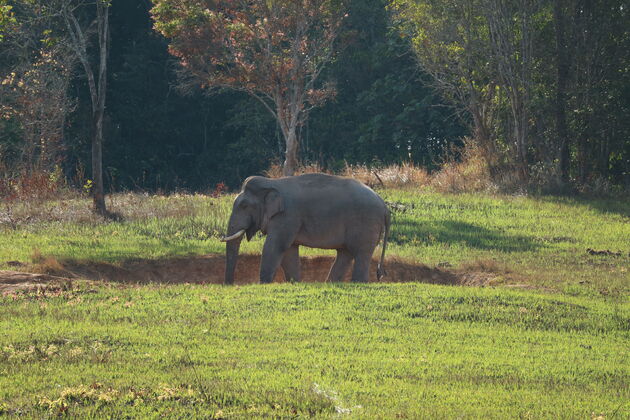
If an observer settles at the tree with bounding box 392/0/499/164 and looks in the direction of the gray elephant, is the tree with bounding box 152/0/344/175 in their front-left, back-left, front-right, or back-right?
front-right

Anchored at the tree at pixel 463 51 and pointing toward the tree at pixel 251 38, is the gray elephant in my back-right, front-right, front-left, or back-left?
front-left

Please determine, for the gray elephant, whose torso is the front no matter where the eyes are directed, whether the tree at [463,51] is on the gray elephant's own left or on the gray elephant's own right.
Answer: on the gray elephant's own right

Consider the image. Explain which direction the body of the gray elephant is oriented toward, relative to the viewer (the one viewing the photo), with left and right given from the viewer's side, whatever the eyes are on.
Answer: facing to the left of the viewer

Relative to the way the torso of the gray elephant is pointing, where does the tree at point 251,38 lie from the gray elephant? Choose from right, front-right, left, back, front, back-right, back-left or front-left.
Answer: right
